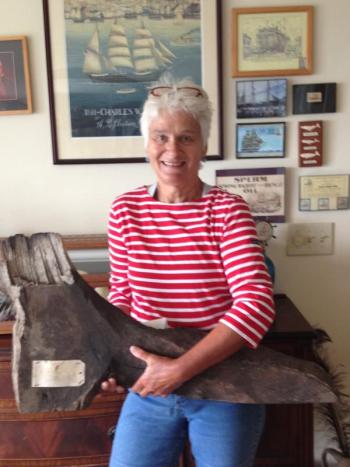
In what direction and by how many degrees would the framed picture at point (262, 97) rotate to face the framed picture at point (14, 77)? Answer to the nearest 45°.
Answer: approximately 90° to its right

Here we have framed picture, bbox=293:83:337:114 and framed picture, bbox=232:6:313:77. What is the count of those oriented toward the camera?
2

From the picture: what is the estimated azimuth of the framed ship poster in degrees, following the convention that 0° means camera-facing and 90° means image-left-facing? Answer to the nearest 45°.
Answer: approximately 0°

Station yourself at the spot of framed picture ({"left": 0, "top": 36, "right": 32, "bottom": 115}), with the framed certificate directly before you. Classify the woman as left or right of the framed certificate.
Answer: right
